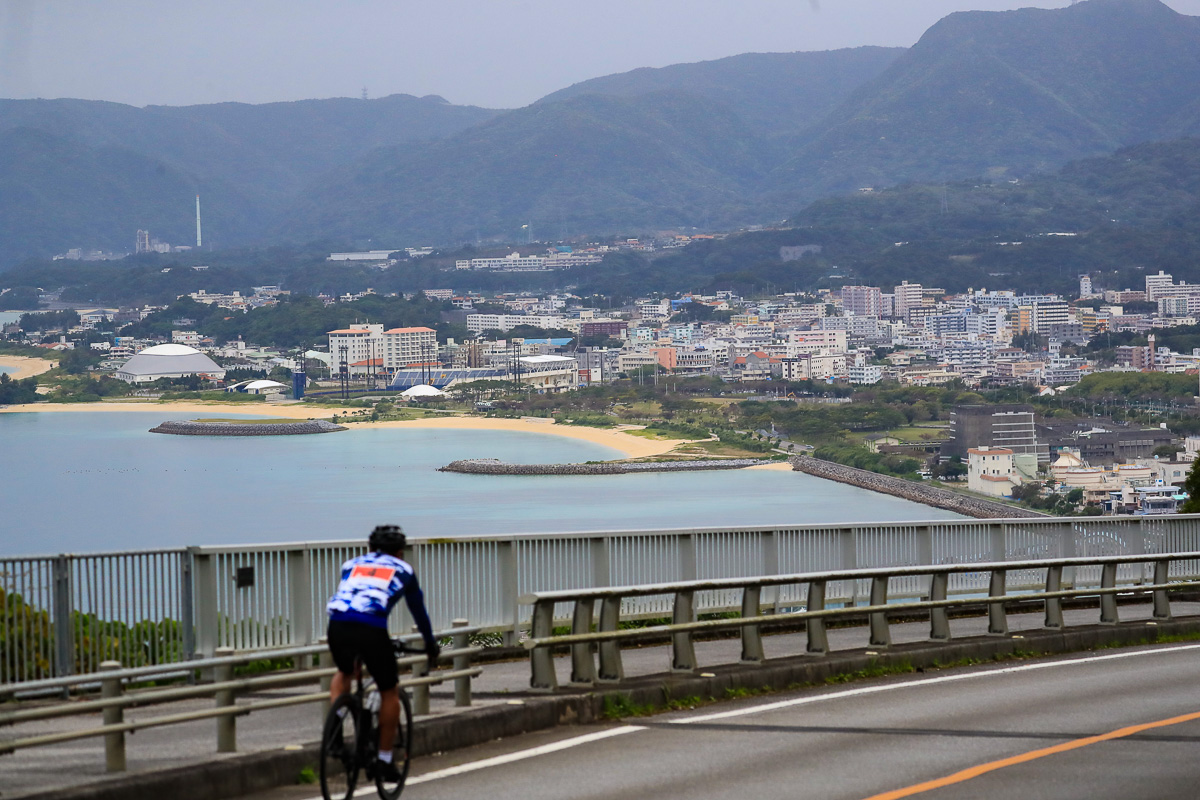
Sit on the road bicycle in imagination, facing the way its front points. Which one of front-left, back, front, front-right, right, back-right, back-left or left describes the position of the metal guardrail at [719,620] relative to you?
front

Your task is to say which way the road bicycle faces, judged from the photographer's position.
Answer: facing away from the viewer and to the right of the viewer

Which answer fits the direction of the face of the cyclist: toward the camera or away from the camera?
away from the camera

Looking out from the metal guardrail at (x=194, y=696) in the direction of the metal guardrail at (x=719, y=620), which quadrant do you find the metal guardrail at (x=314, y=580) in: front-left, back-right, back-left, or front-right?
front-left

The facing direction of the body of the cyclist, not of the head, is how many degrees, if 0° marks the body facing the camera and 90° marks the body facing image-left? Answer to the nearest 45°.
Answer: approximately 225°

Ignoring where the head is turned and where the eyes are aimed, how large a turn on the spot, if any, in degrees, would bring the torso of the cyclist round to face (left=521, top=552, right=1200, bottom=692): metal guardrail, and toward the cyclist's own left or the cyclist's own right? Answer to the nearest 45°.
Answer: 0° — they already face it
